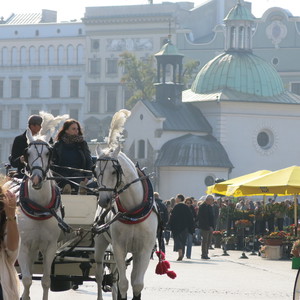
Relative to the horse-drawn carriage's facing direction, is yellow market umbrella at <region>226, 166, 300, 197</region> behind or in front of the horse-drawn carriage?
behind

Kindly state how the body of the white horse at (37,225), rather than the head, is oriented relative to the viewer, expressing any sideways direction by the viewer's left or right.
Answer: facing the viewer

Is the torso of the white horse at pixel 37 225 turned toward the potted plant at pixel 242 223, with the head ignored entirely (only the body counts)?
no

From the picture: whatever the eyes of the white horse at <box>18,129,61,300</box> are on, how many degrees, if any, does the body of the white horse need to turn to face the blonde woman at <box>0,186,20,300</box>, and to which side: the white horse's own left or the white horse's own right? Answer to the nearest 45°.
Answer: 0° — it already faces them

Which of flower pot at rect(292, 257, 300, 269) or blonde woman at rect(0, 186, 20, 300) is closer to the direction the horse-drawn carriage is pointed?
the blonde woman

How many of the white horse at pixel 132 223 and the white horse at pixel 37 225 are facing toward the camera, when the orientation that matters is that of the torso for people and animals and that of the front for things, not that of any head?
2

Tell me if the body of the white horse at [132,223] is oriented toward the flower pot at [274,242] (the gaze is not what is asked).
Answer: no

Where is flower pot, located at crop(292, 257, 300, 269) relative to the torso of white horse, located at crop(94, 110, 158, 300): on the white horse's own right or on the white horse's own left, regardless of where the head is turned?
on the white horse's own left

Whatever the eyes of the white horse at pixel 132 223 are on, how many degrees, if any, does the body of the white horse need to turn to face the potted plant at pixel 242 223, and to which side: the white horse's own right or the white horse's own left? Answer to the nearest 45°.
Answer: approximately 180°

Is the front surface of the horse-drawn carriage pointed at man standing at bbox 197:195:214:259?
no

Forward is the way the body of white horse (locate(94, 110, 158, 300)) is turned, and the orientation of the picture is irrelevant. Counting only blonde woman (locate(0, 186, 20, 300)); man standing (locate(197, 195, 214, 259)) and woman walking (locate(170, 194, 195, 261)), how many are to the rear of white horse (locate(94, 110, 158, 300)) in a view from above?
2

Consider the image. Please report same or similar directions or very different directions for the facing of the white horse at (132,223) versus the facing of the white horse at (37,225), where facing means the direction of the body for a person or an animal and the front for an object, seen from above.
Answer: same or similar directions

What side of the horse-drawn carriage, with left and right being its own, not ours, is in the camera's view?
front

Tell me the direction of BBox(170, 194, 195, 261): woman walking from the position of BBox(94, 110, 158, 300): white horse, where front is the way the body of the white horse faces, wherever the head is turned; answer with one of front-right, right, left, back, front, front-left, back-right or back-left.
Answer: back

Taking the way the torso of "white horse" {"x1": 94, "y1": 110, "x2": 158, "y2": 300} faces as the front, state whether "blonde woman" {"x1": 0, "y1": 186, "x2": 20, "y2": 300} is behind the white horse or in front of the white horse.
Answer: in front
